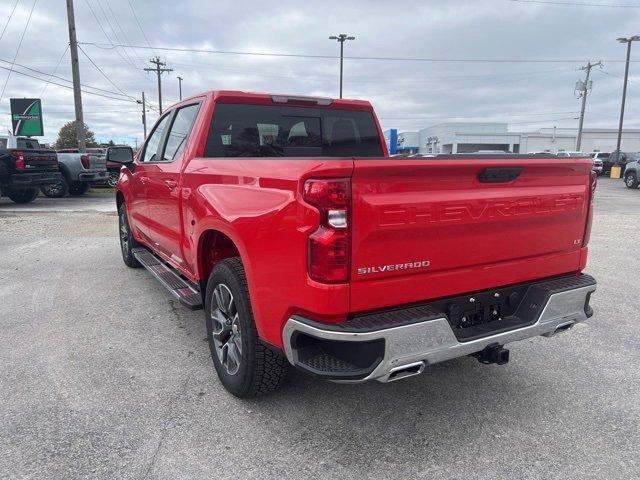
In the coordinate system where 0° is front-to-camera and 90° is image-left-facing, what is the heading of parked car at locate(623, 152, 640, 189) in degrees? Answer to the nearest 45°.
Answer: approximately 45°

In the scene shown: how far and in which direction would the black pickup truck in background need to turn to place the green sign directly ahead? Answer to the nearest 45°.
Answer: approximately 45° to its right

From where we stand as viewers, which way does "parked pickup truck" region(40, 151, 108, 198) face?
facing away from the viewer and to the left of the viewer

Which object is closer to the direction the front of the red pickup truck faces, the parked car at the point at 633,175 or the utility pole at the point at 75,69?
the utility pole

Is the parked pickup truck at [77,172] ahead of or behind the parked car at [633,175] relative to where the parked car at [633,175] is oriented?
ahead

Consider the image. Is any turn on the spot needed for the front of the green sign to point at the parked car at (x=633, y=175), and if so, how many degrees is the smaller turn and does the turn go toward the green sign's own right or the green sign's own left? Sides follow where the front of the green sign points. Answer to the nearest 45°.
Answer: approximately 45° to the green sign's own left

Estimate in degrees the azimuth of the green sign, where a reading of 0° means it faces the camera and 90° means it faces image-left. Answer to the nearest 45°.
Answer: approximately 0°

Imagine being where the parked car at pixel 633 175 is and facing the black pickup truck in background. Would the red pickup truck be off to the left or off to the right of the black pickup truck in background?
left
